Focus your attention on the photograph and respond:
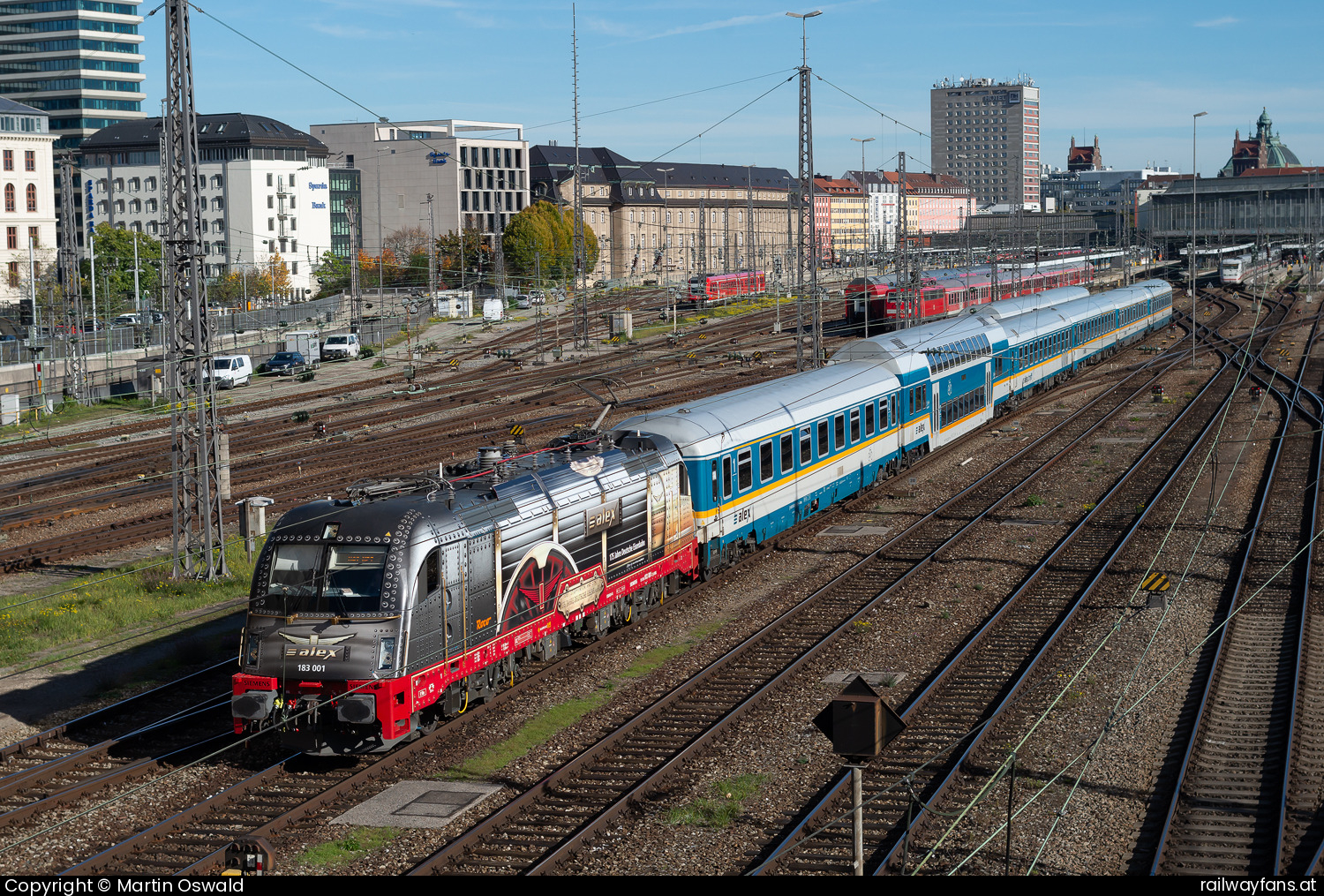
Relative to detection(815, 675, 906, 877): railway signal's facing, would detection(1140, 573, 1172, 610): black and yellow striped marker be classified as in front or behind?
in front

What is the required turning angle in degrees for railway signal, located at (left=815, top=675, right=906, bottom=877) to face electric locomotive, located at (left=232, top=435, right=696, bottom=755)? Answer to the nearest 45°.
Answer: approximately 45° to its left

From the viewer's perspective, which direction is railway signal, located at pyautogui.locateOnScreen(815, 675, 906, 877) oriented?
away from the camera

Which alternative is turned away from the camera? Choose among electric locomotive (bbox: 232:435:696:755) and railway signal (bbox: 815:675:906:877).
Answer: the railway signal

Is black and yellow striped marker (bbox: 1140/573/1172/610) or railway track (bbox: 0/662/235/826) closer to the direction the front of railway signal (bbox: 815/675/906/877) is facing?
the black and yellow striped marker

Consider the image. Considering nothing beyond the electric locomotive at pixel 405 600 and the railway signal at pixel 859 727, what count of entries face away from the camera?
1

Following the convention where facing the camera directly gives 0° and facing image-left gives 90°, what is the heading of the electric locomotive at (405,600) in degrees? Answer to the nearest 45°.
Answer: approximately 45°

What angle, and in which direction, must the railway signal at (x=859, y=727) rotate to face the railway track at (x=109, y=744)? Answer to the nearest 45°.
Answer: approximately 45° to its left

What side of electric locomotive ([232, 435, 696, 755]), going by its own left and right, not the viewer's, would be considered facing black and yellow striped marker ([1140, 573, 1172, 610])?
back
